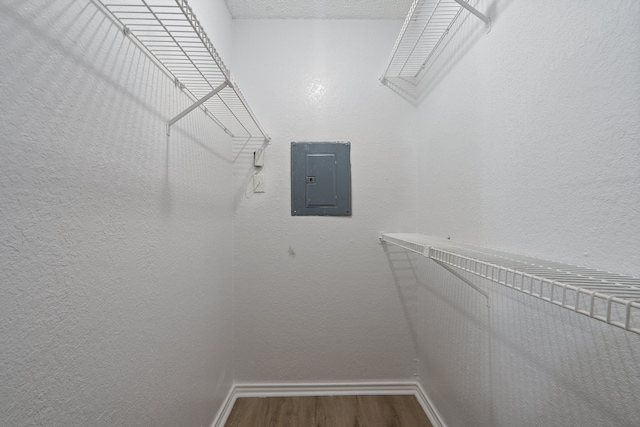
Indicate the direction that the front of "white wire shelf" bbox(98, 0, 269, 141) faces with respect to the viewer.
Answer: facing to the right of the viewer

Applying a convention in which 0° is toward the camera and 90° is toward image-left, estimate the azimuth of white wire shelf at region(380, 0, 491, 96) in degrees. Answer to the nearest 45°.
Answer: approximately 90°

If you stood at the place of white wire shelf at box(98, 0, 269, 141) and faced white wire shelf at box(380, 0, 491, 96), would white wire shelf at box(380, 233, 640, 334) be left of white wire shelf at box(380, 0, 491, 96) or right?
right

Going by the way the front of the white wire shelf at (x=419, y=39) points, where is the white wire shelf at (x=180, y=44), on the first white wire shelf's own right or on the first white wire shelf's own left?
on the first white wire shelf's own left

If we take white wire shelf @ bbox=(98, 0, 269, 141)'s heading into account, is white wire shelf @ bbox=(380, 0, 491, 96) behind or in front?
in front

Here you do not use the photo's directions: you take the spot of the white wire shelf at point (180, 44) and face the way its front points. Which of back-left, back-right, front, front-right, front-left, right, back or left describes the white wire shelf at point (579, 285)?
front-right

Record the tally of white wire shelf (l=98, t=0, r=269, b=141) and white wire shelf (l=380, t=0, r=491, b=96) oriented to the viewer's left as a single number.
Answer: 1
